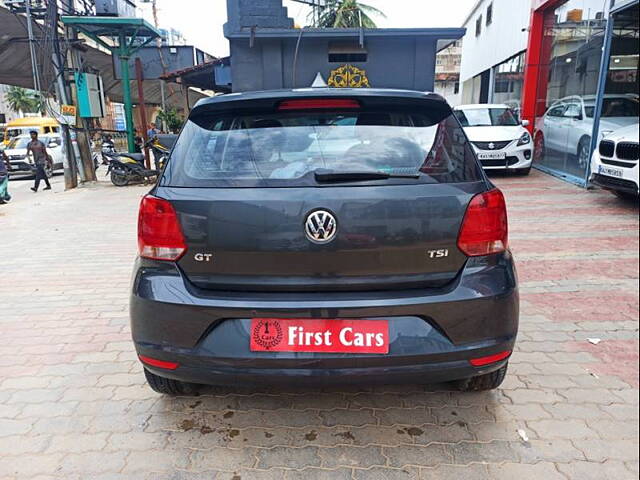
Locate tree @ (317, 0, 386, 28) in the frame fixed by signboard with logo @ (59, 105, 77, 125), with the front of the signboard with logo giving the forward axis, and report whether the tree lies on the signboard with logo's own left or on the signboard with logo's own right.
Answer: on the signboard with logo's own left

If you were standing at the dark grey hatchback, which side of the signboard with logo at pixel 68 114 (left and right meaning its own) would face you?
front

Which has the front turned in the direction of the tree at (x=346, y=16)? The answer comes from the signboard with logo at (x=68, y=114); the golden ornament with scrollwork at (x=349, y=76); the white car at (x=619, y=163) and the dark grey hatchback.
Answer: the dark grey hatchback

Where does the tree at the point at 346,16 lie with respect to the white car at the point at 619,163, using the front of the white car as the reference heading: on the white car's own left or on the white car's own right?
on the white car's own right

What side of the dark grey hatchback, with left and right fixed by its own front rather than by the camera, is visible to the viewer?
back

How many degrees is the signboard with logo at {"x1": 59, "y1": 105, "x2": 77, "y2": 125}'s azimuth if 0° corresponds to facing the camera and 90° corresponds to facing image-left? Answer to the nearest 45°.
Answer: approximately 0°

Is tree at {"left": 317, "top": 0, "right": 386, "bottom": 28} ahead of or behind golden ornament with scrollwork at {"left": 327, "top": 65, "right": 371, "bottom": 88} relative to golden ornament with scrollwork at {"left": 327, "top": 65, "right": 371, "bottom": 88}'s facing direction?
behind

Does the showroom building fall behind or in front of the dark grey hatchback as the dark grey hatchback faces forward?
in front
